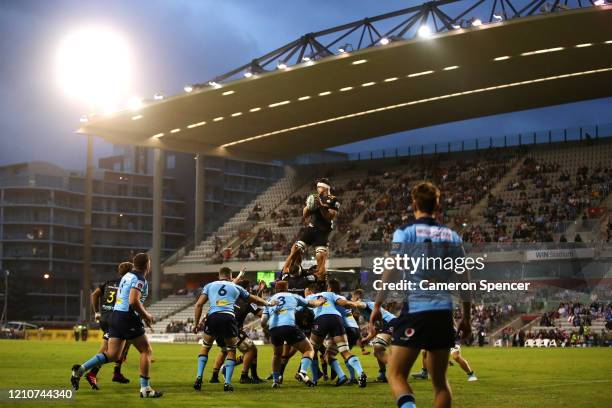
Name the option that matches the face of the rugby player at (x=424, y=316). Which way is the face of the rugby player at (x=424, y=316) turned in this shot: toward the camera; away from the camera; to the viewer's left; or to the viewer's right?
away from the camera

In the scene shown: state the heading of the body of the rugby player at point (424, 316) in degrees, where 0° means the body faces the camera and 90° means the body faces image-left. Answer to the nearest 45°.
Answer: approximately 180°

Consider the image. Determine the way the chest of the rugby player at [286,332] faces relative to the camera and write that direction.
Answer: away from the camera

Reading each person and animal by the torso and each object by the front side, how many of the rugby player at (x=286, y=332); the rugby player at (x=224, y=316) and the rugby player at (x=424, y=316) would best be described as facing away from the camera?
3

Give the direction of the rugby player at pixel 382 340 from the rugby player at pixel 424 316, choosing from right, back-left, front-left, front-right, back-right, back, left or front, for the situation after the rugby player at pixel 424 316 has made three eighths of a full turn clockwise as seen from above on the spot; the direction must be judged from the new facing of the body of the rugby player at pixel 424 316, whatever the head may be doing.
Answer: back-left

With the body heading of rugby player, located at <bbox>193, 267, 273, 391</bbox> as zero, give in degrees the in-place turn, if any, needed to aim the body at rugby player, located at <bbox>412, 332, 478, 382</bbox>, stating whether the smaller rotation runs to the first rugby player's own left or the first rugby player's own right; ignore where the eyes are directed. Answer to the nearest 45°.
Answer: approximately 45° to the first rugby player's own right

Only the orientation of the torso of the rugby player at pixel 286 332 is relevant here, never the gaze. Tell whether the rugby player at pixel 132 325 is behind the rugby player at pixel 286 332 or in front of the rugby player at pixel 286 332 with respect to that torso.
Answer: behind

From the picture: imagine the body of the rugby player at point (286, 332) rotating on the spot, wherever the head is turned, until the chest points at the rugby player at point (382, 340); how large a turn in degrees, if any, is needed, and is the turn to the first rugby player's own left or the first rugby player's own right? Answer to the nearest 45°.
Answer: approximately 90° to the first rugby player's own right

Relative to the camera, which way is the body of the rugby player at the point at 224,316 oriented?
away from the camera

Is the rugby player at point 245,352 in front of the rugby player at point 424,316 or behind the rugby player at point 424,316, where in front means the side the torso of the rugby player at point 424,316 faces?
in front
